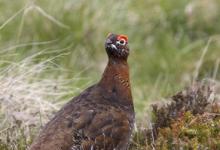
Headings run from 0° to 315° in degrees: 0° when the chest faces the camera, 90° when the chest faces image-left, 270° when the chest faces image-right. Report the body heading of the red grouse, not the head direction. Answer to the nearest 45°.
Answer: approximately 270°
